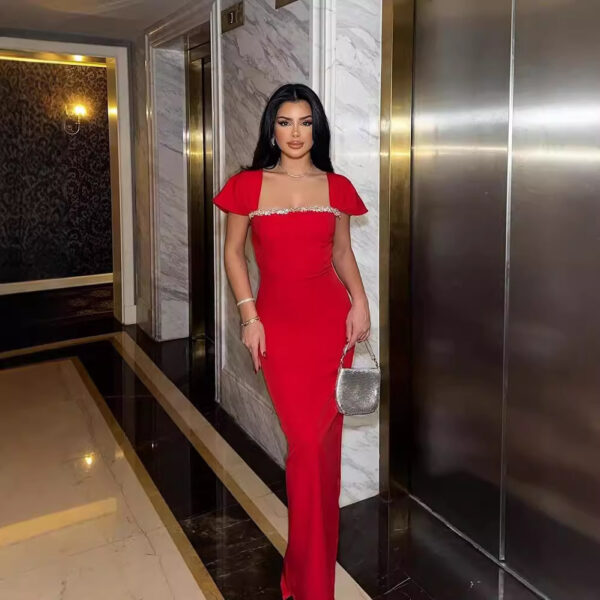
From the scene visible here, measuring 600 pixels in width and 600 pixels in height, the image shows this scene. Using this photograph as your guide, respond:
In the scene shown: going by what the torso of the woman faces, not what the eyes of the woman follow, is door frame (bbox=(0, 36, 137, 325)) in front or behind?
behind

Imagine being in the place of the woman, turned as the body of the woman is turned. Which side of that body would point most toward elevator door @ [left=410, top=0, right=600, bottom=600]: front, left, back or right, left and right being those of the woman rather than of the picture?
left

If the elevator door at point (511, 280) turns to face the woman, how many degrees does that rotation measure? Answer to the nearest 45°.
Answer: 0° — it already faces them

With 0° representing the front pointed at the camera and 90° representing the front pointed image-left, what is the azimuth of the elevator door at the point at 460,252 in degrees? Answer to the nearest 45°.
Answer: approximately 45°

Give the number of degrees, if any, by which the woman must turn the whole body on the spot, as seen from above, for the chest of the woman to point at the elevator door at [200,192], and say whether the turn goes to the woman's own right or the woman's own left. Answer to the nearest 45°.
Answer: approximately 180°

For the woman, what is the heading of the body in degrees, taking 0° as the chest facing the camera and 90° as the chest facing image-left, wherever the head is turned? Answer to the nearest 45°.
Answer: approximately 0°

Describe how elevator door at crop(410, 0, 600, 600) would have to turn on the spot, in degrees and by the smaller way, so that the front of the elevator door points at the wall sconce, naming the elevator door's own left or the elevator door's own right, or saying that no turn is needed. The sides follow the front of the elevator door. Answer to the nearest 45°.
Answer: approximately 90° to the elevator door's own right

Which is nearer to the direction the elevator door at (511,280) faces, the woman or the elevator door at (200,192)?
the woman

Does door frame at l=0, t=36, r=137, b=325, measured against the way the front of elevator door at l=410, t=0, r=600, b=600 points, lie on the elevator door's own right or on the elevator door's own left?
on the elevator door's own right
